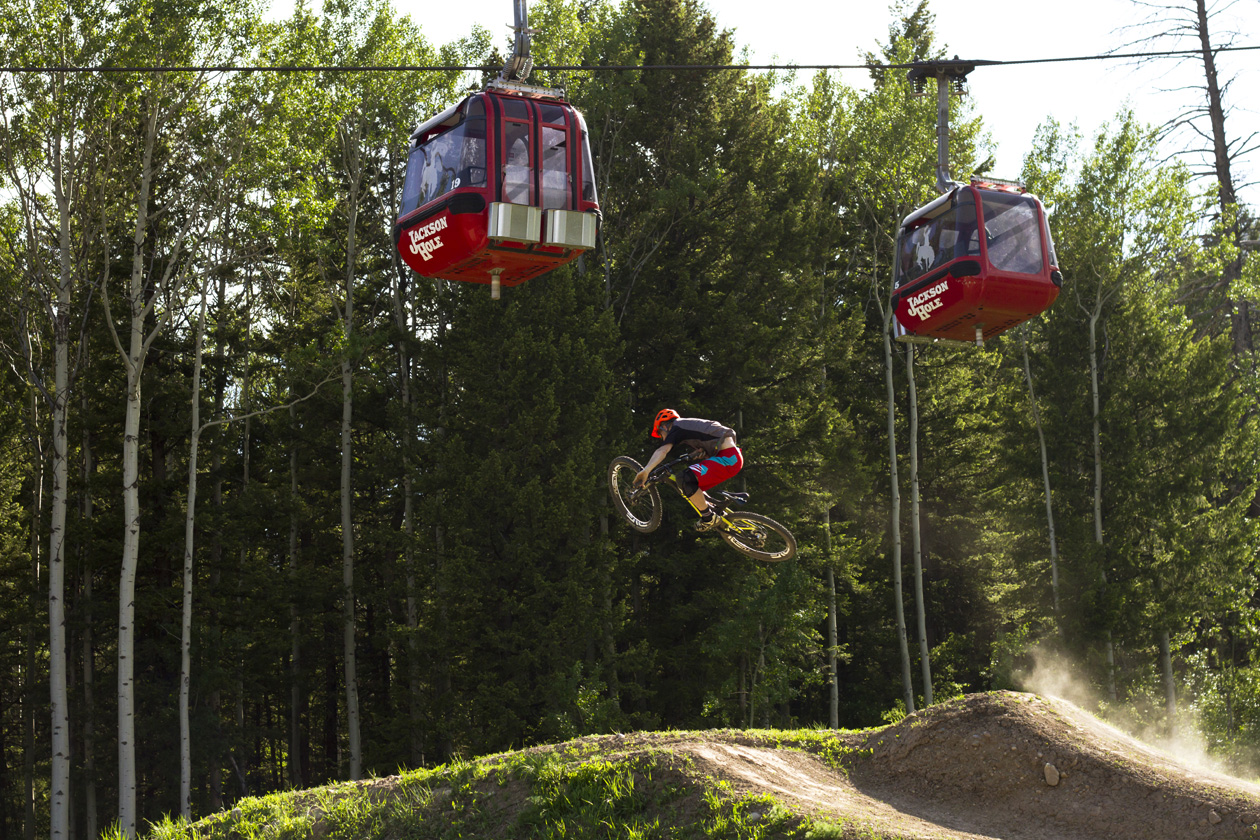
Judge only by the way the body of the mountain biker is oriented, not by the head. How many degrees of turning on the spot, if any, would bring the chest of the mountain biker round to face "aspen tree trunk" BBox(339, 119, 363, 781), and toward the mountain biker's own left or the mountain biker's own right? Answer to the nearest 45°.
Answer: approximately 45° to the mountain biker's own right

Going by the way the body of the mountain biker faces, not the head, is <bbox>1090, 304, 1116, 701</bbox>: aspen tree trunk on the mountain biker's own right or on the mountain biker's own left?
on the mountain biker's own right

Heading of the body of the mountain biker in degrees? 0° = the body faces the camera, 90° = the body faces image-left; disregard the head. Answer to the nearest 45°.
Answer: approximately 90°

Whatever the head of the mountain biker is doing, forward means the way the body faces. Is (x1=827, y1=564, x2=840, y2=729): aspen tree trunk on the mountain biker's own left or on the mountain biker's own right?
on the mountain biker's own right

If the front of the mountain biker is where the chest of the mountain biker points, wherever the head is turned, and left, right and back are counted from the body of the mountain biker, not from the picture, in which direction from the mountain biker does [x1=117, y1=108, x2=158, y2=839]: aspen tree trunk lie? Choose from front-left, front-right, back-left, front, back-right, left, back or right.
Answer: front-right

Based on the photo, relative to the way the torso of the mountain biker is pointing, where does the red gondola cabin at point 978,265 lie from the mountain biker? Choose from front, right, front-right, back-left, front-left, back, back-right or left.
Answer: back

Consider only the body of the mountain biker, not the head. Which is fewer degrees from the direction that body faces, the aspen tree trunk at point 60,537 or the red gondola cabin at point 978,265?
the aspen tree trunk

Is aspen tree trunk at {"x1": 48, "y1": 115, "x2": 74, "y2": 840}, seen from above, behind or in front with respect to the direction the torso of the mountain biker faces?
in front

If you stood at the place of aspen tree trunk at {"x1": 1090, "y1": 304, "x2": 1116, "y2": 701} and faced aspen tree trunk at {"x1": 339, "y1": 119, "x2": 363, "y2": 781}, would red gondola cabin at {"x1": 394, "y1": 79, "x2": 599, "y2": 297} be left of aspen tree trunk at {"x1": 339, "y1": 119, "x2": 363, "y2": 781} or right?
left

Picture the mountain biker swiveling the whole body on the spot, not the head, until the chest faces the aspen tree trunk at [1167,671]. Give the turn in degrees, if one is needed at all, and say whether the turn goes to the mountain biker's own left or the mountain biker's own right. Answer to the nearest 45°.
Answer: approximately 135° to the mountain biker's own right

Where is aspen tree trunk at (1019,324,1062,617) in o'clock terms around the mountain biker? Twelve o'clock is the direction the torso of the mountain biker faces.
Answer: The aspen tree trunk is roughly at 4 o'clock from the mountain biker.
